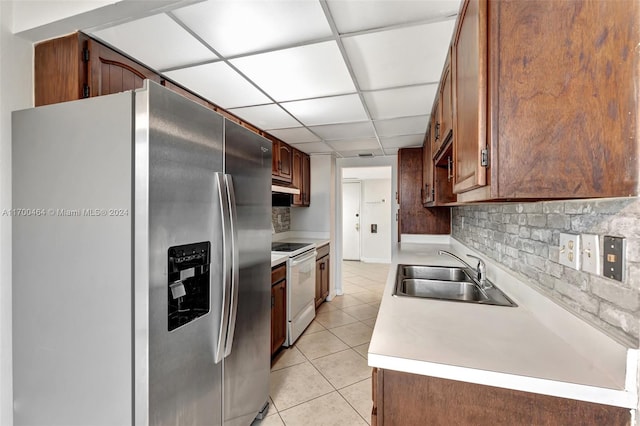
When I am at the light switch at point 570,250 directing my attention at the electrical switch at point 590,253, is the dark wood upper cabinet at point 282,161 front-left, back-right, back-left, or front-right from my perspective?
back-right

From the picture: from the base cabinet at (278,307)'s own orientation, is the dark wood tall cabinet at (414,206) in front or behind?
in front

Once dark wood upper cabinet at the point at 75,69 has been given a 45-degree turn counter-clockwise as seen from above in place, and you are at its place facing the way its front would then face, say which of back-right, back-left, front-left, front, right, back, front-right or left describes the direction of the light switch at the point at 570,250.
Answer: front-right

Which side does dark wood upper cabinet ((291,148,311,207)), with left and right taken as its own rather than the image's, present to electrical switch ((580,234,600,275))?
right

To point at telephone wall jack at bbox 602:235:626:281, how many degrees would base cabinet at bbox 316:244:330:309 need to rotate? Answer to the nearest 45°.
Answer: approximately 90° to its right

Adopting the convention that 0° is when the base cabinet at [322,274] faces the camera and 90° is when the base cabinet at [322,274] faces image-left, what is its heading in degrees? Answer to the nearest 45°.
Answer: approximately 270°

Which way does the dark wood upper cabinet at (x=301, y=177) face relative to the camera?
to the viewer's right

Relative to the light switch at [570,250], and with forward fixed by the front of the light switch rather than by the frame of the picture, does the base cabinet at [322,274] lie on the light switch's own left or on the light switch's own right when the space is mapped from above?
on the light switch's own right

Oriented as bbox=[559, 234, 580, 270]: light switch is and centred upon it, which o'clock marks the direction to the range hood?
The range hood is roughly at 2 o'clock from the light switch.

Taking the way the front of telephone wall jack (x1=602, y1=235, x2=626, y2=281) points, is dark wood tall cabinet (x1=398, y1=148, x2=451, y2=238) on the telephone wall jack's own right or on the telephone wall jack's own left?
on the telephone wall jack's own right

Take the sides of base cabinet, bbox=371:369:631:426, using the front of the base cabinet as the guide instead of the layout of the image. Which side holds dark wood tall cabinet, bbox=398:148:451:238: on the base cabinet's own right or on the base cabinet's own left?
on the base cabinet's own right

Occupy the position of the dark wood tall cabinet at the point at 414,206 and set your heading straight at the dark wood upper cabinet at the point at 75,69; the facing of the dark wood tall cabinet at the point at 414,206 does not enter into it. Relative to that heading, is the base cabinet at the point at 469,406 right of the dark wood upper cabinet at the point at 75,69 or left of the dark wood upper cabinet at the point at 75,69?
left
